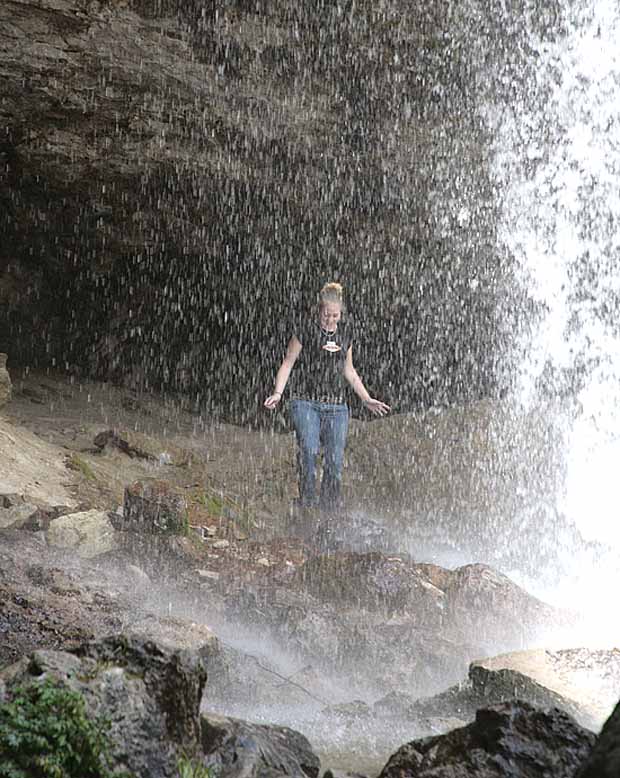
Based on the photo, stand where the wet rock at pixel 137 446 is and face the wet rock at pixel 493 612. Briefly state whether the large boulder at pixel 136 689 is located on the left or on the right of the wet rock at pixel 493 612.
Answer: right

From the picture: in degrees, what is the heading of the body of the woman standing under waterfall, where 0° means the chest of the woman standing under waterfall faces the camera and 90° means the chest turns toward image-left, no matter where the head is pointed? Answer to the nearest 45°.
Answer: approximately 0°

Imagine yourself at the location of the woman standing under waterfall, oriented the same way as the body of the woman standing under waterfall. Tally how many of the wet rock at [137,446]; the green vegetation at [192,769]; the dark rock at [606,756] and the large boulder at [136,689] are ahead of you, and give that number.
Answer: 3

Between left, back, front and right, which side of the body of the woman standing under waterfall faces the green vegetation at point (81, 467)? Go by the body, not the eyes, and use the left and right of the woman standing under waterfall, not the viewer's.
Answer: right

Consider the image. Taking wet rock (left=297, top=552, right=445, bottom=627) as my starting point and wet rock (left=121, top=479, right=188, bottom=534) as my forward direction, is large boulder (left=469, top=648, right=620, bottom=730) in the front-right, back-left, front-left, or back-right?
back-left

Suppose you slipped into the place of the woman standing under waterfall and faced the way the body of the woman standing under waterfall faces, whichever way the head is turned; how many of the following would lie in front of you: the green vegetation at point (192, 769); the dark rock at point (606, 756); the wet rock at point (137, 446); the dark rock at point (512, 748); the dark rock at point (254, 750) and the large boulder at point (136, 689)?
5

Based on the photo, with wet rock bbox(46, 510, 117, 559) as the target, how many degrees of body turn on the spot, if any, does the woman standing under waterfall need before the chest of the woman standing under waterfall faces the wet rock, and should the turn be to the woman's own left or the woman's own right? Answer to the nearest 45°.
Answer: approximately 45° to the woman's own right

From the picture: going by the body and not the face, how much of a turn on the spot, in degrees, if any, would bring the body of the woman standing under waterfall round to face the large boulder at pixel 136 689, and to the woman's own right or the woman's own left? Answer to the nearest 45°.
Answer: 0° — they already face it

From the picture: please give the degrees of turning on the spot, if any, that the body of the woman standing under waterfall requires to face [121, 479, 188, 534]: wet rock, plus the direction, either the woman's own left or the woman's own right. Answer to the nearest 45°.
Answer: approximately 45° to the woman's own right
